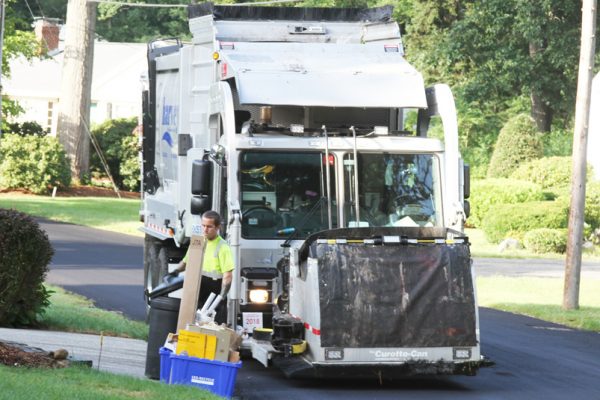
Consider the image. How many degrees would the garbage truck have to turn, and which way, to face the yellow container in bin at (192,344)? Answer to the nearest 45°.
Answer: approximately 45° to its right

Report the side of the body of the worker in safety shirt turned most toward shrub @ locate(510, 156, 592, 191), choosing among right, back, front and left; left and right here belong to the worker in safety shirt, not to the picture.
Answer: back

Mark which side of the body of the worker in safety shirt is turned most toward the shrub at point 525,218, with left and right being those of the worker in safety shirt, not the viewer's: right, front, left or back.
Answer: back

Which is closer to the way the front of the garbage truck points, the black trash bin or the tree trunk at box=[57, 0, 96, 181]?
the black trash bin

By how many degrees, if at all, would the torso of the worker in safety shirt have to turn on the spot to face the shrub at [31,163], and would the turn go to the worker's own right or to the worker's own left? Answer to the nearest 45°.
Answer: approximately 135° to the worker's own right
